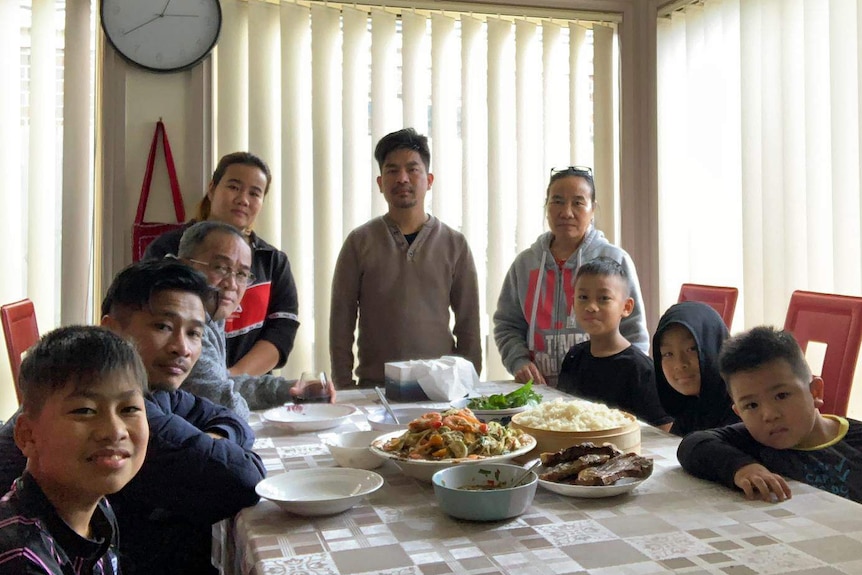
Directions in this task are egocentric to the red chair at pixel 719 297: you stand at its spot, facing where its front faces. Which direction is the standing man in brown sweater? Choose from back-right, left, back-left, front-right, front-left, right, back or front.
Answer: front-right

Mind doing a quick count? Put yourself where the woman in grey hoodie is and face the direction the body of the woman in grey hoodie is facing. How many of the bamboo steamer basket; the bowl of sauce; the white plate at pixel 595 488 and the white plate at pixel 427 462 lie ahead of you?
4

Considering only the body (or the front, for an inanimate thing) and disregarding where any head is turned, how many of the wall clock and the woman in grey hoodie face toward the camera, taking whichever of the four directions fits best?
2

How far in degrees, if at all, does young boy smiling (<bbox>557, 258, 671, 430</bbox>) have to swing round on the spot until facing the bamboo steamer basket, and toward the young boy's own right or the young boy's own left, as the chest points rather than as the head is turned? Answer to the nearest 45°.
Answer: approximately 45° to the young boy's own left

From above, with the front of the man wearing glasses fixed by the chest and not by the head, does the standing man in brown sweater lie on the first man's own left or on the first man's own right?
on the first man's own left

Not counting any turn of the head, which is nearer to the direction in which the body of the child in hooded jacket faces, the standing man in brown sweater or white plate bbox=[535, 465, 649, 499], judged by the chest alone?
the white plate

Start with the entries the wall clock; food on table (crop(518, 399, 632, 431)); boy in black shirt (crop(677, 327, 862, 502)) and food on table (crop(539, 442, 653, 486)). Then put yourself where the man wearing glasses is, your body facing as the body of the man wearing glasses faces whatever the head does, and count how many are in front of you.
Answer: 3

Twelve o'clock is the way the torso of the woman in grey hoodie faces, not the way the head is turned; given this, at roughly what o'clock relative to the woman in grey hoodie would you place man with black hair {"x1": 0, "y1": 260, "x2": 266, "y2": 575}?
The man with black hair is roughly at 1 o'clock from the woman in grey hoodie.

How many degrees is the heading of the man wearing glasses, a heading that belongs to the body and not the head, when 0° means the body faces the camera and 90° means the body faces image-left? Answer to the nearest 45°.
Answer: approximately 315°

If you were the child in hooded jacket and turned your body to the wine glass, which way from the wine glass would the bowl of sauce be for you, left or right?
left
